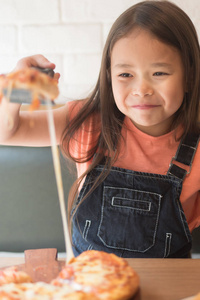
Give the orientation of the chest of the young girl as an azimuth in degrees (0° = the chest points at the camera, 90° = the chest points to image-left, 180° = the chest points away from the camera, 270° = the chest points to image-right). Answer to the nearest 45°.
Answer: approximately 0°
